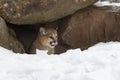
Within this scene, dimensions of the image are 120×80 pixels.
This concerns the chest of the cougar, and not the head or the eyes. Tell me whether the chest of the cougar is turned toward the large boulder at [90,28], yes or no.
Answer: no

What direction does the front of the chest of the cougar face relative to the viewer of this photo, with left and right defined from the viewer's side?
facing the viewer and to the right of the viewer

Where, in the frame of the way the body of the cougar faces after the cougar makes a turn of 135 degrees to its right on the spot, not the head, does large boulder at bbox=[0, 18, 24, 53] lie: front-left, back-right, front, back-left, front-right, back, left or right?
front
